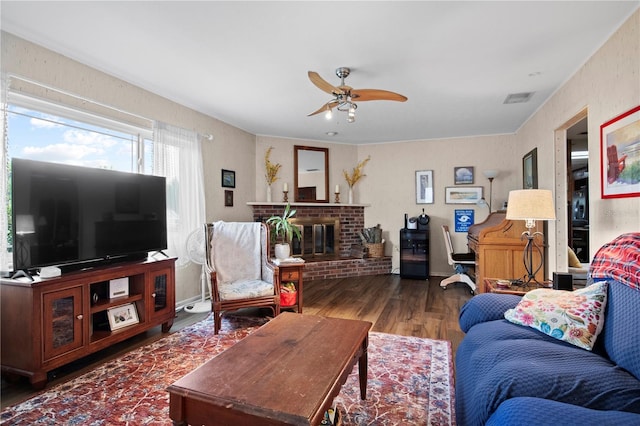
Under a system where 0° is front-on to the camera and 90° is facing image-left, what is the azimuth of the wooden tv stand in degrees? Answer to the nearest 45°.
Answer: approximately 315°

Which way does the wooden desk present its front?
to the viewer's left

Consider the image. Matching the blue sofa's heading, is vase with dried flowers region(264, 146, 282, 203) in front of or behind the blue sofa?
in front

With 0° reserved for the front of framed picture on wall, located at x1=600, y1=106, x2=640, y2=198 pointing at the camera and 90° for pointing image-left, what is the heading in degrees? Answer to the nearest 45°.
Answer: approximately 45°

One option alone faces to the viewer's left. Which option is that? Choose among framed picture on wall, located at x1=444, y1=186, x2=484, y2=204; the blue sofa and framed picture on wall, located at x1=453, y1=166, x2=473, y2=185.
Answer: the blue sofa

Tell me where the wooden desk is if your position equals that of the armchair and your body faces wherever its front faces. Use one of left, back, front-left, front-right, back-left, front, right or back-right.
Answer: front-left

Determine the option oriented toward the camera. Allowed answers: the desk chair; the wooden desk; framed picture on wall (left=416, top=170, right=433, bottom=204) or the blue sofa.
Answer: the framed picture on wall

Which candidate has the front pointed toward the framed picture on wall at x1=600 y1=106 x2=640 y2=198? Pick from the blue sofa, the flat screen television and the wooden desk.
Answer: the flat screen television

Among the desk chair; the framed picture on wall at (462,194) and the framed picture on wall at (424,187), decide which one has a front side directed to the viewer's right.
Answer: the desk chair

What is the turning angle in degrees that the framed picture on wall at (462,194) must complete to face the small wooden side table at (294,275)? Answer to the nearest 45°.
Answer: approximately 45° to its right

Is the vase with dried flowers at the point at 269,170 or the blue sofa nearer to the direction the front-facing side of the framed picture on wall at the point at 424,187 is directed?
the blue sofa

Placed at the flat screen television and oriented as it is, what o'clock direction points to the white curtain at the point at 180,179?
The white curtain is roughly at 9 o'clock from the flat screen television.

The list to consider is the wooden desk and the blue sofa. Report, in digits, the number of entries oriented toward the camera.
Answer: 0

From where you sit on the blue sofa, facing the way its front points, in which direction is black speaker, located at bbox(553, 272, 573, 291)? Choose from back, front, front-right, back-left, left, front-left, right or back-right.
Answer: right

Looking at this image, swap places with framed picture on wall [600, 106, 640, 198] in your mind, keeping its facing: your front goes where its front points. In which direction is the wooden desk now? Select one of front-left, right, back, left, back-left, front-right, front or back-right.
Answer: right
